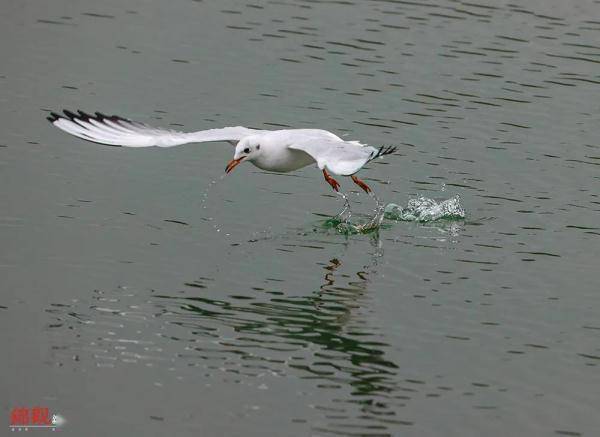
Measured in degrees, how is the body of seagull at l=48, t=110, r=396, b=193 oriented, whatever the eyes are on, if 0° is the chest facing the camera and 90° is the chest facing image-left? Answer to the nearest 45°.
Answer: approximately 45°

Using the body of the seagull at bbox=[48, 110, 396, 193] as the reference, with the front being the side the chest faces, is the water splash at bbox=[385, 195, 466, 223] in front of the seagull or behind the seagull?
behind
